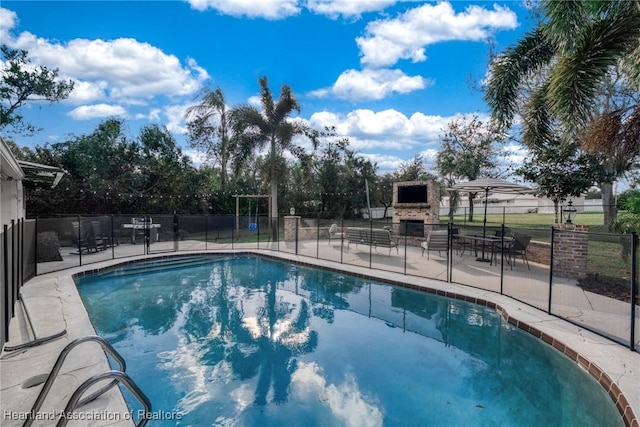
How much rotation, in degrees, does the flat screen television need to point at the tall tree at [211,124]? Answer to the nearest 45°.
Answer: approximately 90° to its right

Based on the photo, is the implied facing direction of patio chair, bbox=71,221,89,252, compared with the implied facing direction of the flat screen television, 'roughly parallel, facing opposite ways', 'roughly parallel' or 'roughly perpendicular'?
roughly perpendicular

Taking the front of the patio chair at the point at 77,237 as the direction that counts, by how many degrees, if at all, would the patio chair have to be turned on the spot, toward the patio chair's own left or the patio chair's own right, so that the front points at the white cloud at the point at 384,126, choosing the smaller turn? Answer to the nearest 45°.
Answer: approximately 45° to the patio chair's own left

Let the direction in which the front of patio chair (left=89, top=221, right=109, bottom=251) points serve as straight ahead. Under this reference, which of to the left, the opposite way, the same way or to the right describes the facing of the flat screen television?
to the right

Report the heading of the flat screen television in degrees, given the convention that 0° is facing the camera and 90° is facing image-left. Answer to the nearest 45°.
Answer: approximately 0°

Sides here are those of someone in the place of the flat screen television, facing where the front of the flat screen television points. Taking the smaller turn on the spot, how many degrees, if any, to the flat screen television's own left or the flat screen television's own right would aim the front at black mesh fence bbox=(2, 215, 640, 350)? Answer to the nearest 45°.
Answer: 0° — it already faces it

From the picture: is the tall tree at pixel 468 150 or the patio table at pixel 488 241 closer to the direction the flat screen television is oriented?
the patio table
